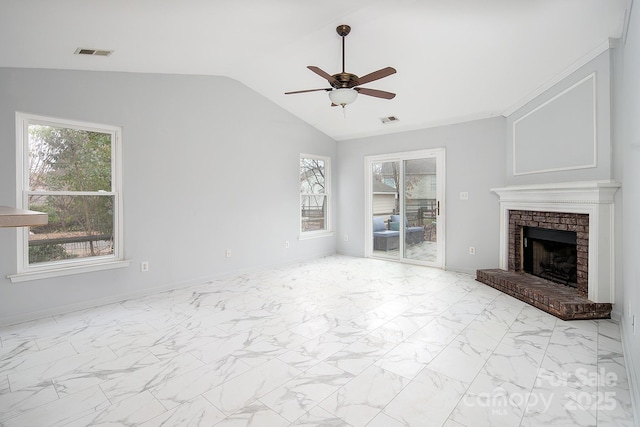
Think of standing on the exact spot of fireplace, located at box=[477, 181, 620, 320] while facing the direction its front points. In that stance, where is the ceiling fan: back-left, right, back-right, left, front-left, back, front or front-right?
front

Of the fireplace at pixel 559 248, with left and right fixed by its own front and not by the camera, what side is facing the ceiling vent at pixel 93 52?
front

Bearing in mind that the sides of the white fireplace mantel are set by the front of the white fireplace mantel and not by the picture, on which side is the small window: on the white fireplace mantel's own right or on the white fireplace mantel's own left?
on the white fireplace mantel's own right

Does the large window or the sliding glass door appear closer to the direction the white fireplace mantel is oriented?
the large window

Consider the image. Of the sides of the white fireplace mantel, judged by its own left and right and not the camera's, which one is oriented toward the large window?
front

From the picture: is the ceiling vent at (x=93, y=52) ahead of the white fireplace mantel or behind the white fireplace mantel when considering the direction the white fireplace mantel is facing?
ahead

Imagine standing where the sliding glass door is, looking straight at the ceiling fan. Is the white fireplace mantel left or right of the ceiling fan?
left

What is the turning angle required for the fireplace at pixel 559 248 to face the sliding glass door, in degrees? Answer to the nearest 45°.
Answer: approximately 90° to its right

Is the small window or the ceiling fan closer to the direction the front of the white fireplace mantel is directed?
the ceiling fan

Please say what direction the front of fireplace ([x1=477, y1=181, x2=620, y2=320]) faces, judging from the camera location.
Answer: facing the viewer and to the left of the viewer

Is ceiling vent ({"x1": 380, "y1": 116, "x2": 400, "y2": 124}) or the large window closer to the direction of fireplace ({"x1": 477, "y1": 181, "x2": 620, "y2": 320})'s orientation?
the large window

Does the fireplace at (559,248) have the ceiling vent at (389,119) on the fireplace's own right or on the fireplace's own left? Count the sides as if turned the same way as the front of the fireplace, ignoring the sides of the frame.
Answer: on the fireplace's own right
